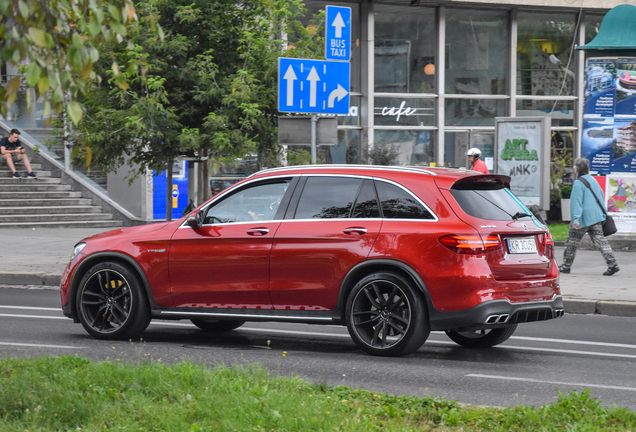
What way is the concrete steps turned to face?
toward the camera

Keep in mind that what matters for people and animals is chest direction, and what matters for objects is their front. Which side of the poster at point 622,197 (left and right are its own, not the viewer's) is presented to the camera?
front

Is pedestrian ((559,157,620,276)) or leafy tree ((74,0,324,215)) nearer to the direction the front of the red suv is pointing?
the leafy tree

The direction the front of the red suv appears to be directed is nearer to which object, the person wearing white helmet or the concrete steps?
the concrete steps

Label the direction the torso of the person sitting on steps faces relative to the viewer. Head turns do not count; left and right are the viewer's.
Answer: facing the viewer and to the right of the viewer

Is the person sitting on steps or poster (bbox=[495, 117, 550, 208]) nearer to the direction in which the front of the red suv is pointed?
the person sitting on steps

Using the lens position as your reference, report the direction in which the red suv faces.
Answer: facing away from the viewer and to the left of the viewer

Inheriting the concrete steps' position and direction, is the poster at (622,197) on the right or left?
on its left

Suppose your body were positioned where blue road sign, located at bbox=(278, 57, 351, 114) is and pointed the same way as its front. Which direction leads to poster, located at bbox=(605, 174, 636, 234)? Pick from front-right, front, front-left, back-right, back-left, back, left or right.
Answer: back-left

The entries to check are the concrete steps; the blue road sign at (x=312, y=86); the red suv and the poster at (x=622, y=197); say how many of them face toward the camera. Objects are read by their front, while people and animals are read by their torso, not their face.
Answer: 3

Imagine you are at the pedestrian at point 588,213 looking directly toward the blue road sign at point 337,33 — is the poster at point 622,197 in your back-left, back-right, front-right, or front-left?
back-right

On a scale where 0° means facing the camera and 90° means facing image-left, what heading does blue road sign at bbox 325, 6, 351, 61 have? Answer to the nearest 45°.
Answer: approximately 0°

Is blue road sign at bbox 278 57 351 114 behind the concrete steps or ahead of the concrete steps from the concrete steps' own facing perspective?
ahead

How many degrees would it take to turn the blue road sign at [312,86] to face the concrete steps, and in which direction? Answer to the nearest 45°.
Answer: approximately 135° to its right

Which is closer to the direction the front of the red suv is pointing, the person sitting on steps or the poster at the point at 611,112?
the person sitting on steps
